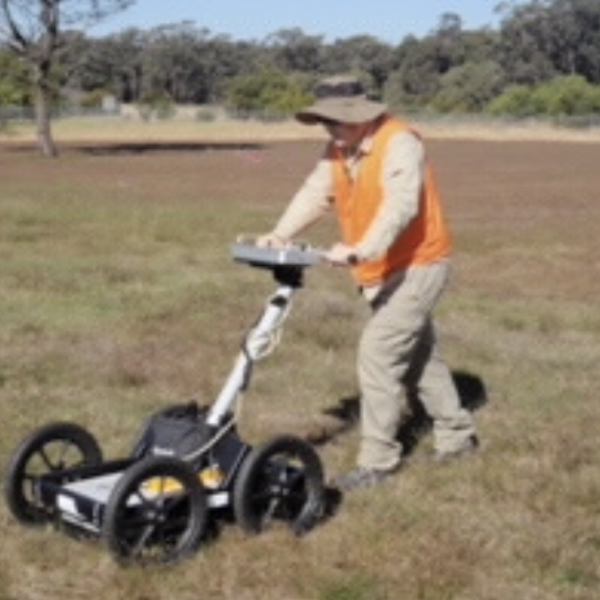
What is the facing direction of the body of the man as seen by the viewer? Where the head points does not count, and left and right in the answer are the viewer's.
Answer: facing the viewer and to the left of the viewer

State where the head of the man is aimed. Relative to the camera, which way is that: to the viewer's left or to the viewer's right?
to the viewer's left
